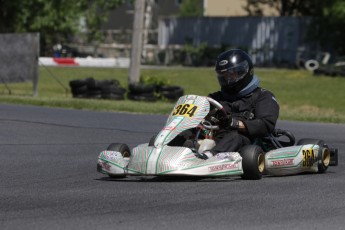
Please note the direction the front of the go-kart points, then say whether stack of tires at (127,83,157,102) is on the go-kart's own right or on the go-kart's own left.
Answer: on the go-kart's own right

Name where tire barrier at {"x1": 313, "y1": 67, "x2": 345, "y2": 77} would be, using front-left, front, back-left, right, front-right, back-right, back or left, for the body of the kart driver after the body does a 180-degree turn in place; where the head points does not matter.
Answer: front-left

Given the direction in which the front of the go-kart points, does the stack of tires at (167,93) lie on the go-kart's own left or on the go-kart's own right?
on the go-kart's own right

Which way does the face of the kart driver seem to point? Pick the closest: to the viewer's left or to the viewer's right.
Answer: to the viewer's left

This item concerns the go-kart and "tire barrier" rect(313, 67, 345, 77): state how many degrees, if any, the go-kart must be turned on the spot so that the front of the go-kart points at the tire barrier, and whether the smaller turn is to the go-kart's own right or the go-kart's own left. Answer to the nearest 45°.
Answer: approximately 135° to the go-kart's own right
